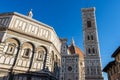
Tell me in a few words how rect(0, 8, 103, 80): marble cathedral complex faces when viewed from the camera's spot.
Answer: facing the viewer
